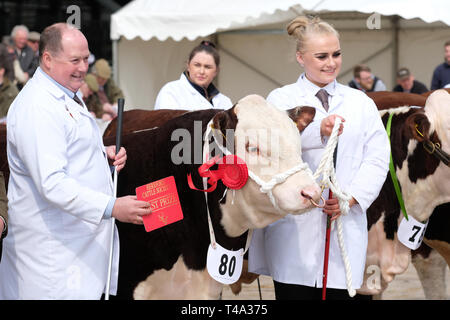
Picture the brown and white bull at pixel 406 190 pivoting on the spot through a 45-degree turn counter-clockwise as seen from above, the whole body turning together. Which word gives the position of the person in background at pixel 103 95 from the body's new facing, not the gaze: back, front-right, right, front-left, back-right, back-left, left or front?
left

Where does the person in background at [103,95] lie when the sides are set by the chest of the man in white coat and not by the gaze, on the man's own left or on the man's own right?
on the man's own left

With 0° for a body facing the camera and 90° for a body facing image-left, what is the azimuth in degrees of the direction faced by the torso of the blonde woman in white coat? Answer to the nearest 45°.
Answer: approximately 0°

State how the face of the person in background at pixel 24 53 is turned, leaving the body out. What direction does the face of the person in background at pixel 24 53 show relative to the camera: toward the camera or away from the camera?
toward the camera

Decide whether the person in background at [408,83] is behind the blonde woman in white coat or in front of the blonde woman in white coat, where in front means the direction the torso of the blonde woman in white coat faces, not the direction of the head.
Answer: behind

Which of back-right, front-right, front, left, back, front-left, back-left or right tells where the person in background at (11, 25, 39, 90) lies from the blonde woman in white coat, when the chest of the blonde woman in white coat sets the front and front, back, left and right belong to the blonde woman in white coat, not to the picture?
back-right

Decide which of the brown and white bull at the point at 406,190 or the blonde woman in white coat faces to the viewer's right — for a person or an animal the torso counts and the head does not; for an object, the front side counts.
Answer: the brown and white bull

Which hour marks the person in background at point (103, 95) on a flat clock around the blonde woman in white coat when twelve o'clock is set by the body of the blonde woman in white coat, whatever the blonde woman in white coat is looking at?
The person in background is roughly at 5 o'clock from the blonde woman in white coat.

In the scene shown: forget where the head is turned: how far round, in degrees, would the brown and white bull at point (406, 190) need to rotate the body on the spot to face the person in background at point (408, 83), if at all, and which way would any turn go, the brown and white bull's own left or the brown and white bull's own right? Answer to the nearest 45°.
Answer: approximately 90° to the brown and white bull's own left

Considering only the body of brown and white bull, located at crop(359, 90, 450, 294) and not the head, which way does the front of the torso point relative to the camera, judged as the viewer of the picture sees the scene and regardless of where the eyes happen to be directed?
to the viewer's right

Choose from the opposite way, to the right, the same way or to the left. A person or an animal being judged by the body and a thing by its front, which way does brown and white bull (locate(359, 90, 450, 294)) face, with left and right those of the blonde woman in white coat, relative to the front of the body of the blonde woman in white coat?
to the left

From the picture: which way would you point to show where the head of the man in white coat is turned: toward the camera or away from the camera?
toward the camera

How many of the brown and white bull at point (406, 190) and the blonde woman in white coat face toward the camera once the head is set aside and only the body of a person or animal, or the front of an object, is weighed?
1

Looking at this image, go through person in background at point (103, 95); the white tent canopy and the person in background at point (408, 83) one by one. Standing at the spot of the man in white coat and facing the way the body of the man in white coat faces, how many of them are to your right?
0
